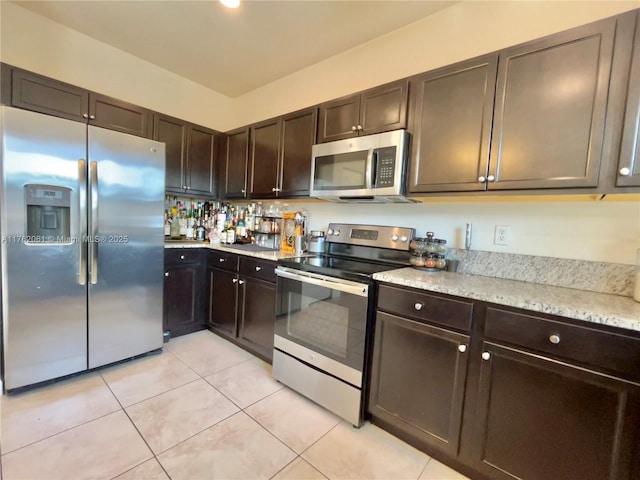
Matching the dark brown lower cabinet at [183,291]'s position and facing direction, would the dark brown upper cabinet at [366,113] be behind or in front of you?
in front

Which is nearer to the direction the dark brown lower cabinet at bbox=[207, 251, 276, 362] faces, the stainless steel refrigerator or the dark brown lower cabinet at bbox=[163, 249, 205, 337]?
the stainless steel refrigerator

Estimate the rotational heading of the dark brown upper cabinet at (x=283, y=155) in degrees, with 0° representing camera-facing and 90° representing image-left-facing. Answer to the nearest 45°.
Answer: approximately 45°

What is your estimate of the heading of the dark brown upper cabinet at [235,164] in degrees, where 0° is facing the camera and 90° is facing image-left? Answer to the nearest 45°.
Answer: approximately 45°

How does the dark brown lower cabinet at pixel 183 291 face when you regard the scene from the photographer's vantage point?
facing the viewer and to the right of the viewer

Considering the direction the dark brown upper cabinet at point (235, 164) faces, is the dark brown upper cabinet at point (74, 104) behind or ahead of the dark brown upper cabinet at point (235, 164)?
ahead

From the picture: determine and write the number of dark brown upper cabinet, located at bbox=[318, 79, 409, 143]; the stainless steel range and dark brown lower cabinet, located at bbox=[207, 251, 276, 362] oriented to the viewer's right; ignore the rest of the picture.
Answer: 0

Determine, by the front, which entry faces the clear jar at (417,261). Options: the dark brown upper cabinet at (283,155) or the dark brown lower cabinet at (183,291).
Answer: the dark brown lower cabinet

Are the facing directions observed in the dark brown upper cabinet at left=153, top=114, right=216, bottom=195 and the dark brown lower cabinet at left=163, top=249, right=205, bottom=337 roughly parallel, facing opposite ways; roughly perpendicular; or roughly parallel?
roughly parallel

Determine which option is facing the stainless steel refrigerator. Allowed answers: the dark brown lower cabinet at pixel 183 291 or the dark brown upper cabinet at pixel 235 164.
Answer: the dark brown upper cabinet

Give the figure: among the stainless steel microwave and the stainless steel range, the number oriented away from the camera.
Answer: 0

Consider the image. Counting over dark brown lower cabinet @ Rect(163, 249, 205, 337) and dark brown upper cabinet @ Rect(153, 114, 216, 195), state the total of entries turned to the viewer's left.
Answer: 0

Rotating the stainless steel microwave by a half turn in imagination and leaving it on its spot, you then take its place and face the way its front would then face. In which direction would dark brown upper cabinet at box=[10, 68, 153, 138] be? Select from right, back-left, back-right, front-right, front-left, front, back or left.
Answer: back-left

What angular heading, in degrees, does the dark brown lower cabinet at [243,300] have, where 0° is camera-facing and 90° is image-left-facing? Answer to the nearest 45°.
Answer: approximately 45°
